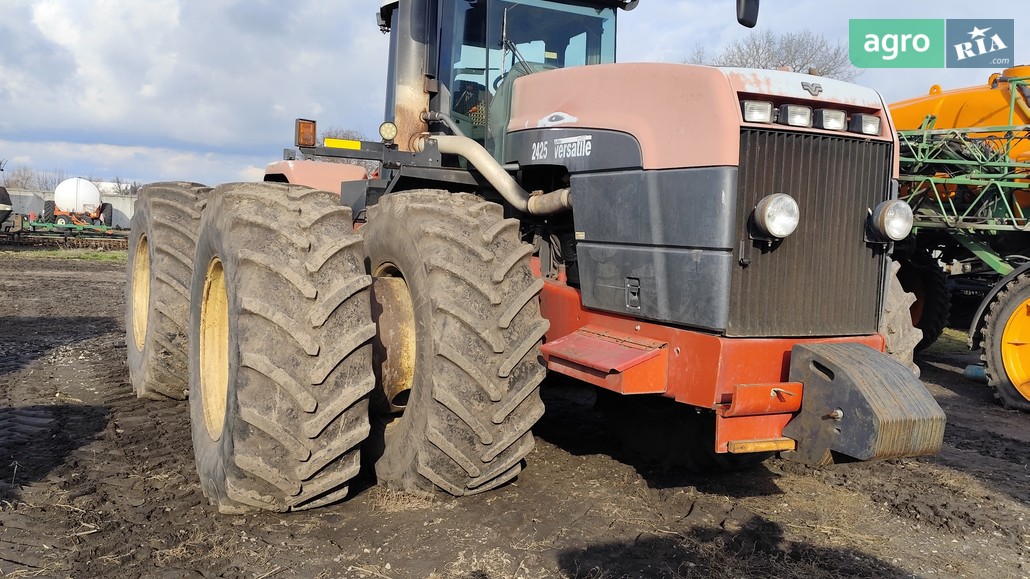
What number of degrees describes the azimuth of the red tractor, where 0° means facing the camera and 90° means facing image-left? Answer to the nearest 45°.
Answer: approximately 315°
